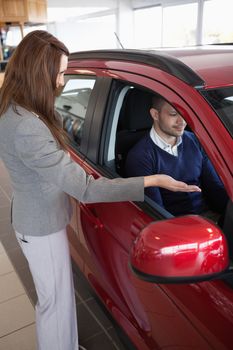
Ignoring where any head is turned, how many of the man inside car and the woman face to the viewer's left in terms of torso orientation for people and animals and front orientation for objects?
0

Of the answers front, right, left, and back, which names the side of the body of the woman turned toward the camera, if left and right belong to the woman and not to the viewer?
right

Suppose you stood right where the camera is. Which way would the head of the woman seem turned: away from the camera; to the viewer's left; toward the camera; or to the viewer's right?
to the viewer's right

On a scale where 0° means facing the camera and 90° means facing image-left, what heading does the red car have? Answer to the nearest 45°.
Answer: approximately 315°

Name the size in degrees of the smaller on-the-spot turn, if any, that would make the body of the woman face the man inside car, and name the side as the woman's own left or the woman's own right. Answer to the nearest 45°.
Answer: approximately 45° to the woman's own left

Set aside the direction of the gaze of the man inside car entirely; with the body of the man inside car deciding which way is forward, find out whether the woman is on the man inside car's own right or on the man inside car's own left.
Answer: on the man inside car's own right
